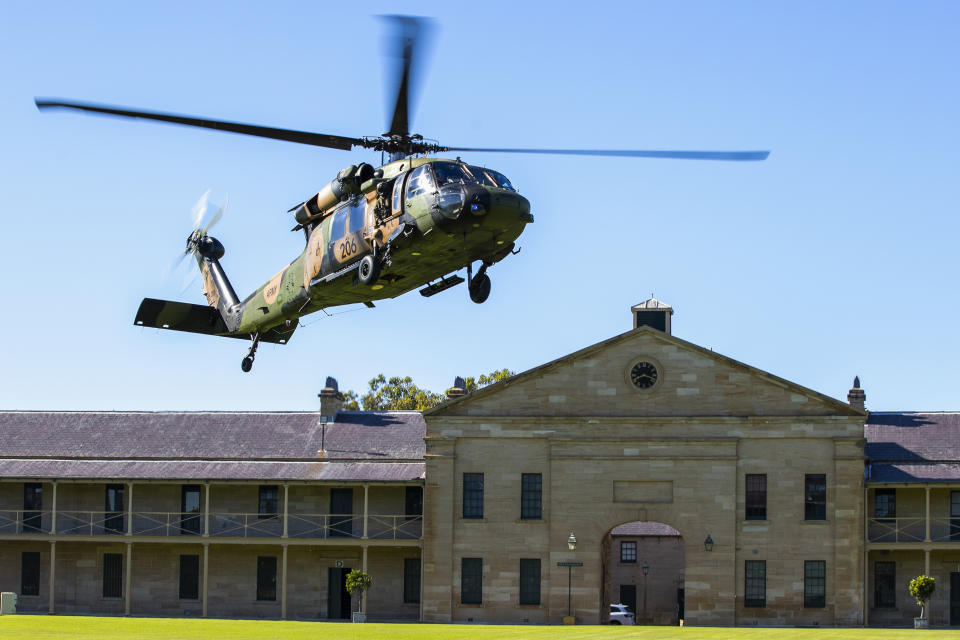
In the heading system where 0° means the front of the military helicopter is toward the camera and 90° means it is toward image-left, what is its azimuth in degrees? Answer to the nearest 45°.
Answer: approximately 315°
